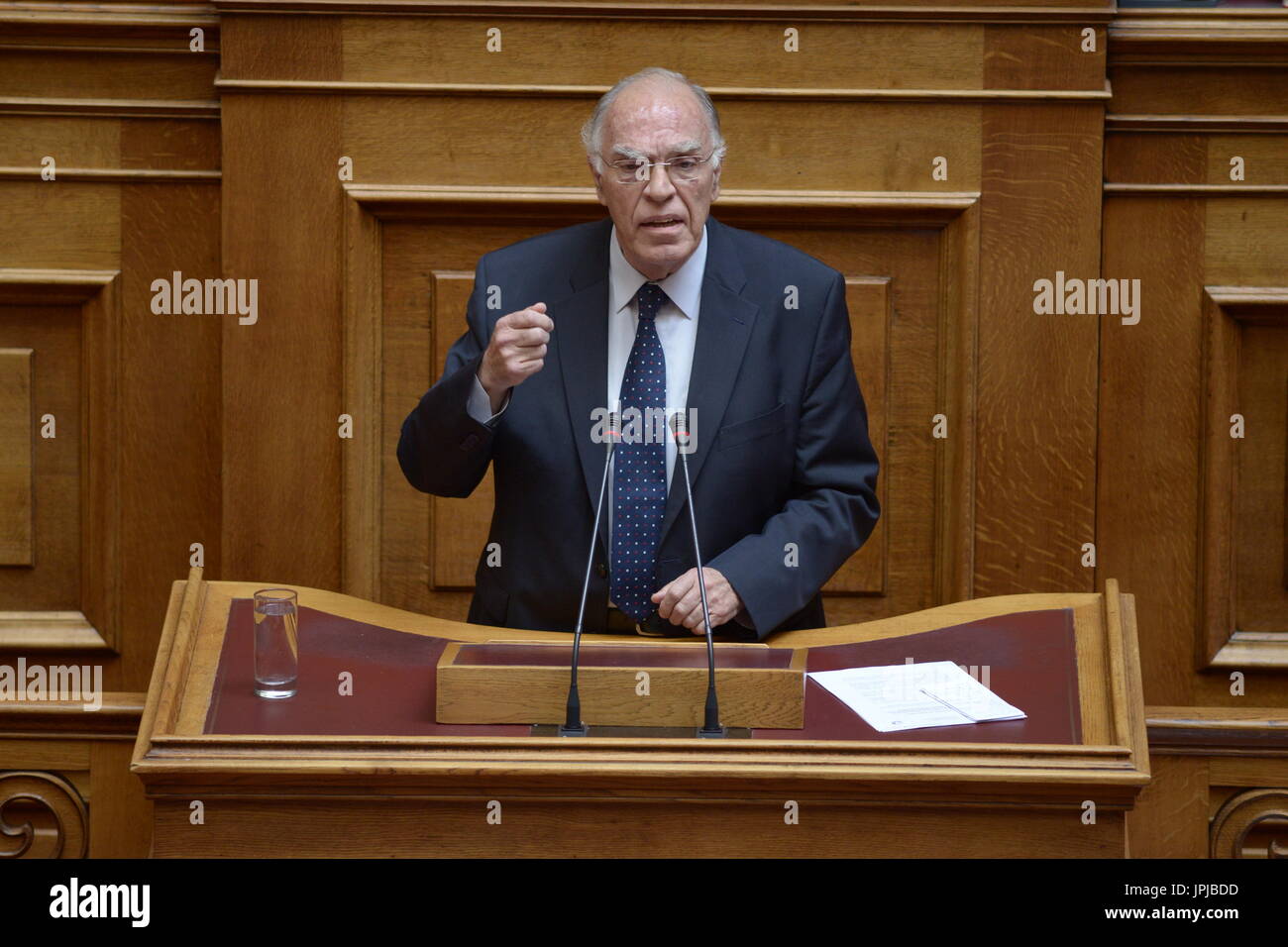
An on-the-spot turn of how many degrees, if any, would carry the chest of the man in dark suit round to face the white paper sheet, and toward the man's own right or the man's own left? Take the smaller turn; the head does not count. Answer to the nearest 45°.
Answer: approximately 45° to the man's own left

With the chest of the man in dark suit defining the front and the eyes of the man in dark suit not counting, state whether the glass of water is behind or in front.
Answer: in front

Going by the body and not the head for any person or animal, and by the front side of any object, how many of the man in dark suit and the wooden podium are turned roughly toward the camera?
2

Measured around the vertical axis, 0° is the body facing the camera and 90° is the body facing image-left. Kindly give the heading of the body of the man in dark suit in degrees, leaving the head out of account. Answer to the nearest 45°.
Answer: approximately 0°

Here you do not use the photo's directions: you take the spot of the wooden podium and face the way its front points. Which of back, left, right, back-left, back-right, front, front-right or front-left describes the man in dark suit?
back

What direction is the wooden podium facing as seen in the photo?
toward the camera

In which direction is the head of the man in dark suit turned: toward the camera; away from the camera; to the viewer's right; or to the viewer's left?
toward the camera

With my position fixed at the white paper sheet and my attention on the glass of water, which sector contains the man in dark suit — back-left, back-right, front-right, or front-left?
front-right

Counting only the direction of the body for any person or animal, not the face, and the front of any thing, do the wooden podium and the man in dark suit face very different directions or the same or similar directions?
same or similar directions

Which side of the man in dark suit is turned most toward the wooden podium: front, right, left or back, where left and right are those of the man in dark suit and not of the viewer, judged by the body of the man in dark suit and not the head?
front
